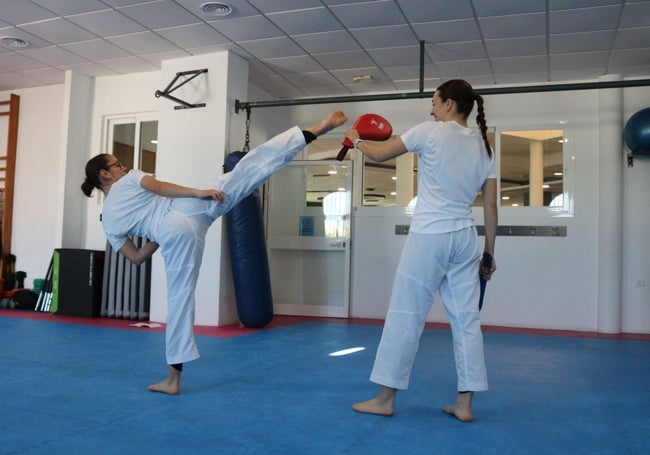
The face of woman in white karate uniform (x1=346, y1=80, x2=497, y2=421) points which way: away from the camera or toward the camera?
away from the camera

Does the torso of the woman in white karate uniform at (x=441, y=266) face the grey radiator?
yes

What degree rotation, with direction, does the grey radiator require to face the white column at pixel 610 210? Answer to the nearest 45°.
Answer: approximately 90° to its left

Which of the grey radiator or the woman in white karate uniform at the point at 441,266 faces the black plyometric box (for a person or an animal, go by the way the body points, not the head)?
the woman in white karate uniform

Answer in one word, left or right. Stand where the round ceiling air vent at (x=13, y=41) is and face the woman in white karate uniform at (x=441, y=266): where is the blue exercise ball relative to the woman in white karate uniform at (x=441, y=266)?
left

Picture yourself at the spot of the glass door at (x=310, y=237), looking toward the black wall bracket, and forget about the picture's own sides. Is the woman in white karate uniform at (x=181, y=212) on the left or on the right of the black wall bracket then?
left

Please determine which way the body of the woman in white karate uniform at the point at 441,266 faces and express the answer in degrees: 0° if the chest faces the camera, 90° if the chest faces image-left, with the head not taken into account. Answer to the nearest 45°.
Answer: approximately 135°
